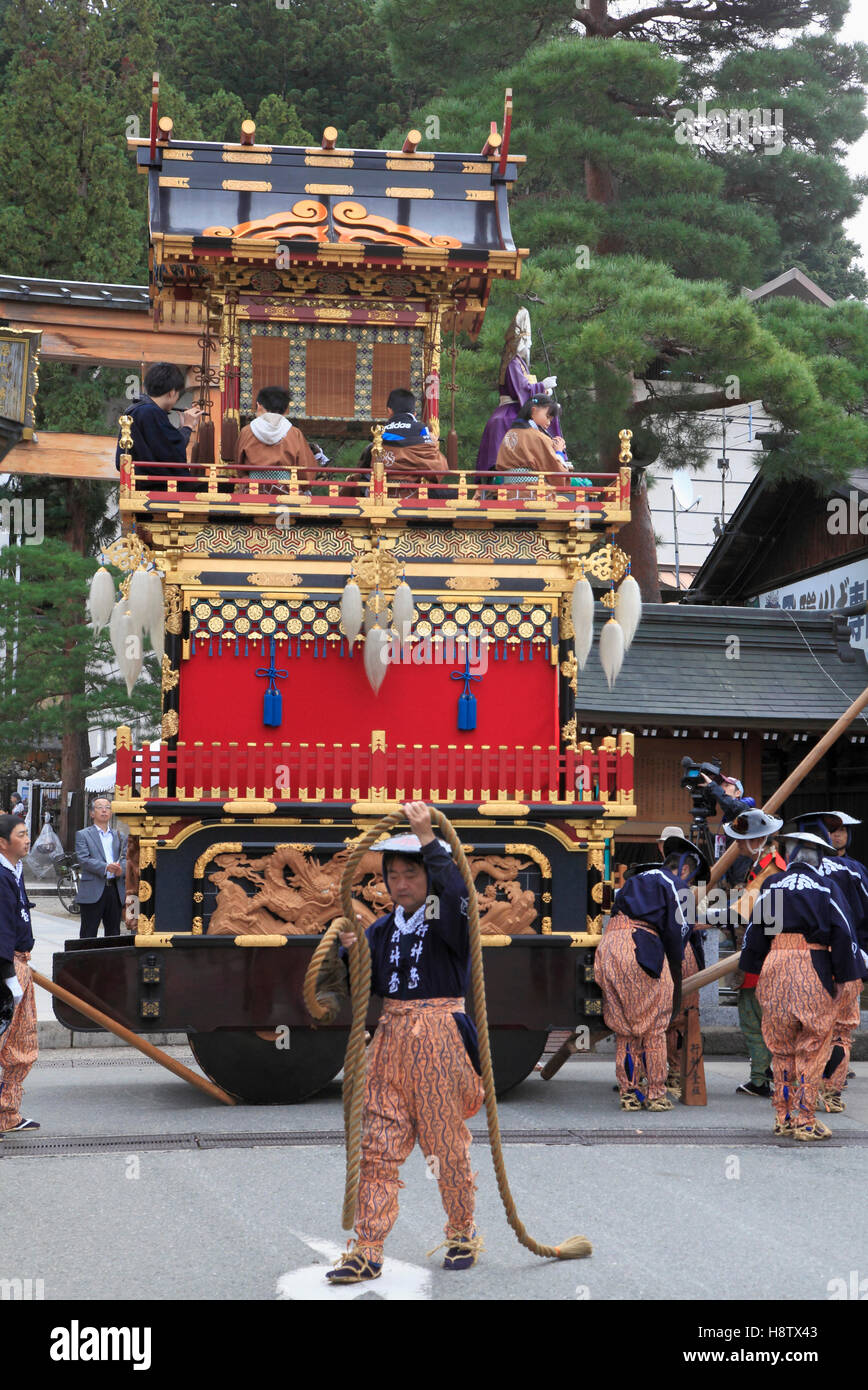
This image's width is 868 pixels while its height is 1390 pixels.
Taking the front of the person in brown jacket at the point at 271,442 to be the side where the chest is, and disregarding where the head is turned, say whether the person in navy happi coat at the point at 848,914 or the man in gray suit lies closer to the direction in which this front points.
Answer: the man in gray suit

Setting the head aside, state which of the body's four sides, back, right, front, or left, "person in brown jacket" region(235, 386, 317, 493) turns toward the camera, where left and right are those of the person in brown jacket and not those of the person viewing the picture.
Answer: back

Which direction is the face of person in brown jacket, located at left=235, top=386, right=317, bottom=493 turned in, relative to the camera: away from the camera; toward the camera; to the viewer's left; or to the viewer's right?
away from the camera

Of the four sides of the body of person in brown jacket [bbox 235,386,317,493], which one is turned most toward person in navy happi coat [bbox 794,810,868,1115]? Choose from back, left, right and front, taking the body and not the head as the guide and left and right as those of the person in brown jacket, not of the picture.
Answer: right

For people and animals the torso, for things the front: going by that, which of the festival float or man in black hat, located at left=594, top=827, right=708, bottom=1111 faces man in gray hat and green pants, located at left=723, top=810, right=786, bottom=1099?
man in black hat, located at left=594, top=827, right=708, bottom=1111

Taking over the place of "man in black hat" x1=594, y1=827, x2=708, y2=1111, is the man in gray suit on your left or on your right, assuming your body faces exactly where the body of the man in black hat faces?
on your left

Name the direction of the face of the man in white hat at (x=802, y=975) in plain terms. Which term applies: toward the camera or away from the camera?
away from the camera

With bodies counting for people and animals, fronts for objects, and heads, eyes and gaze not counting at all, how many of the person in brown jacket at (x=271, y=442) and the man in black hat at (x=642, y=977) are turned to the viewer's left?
0

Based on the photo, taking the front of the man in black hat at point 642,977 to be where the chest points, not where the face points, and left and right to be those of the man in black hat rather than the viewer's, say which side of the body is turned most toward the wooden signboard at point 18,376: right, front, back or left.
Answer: left

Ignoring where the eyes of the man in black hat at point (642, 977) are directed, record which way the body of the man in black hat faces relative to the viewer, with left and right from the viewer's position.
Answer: facing away from the viewer and to the right of the viewer
